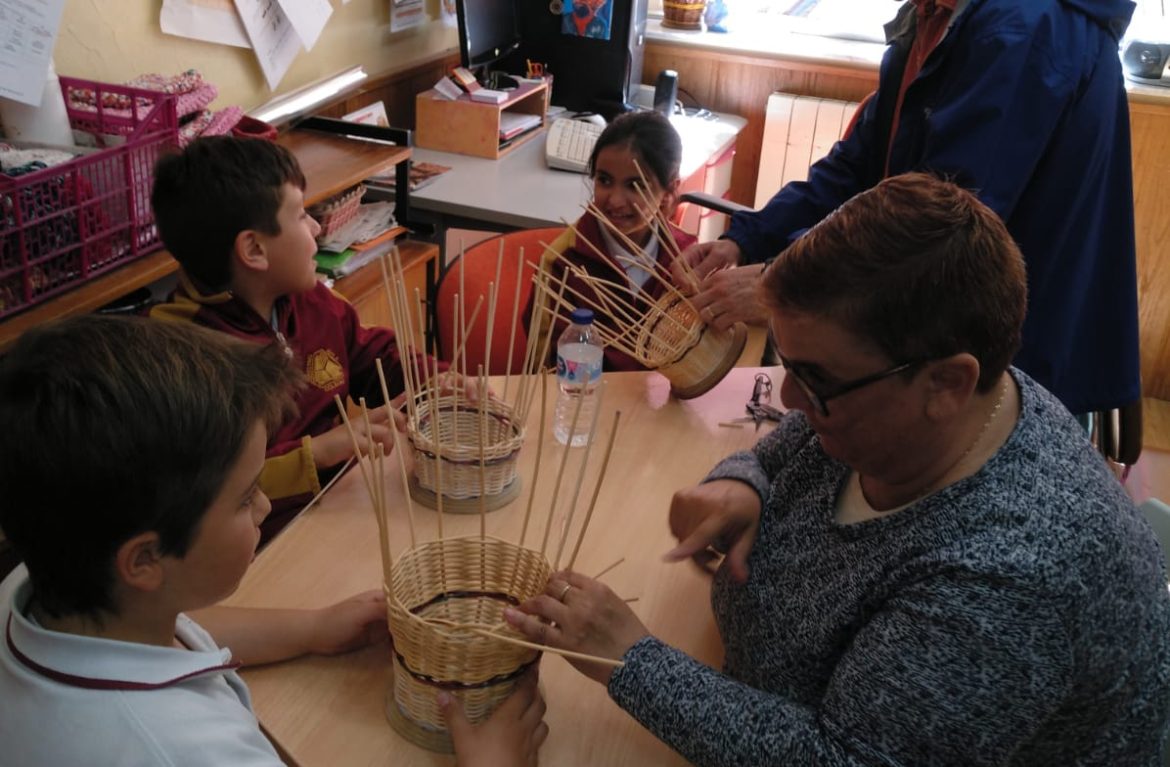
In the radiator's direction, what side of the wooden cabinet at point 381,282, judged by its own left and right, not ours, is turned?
left

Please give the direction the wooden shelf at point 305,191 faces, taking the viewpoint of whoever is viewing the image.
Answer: facing the viewer and to the right of the viewer

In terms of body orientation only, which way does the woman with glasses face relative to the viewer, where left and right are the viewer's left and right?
facing the viewer and to the left of the viewer

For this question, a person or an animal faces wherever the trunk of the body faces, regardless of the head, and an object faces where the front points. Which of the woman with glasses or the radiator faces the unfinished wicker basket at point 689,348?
the radiator

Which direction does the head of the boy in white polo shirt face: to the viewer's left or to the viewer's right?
to the viewer's right

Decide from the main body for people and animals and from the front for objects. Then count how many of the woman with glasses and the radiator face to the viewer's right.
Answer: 0

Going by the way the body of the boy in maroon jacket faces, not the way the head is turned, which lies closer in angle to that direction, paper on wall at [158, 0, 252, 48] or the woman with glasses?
the woman with glasses

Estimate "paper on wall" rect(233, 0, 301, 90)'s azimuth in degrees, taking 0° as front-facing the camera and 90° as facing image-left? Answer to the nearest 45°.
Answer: approximately 315°
